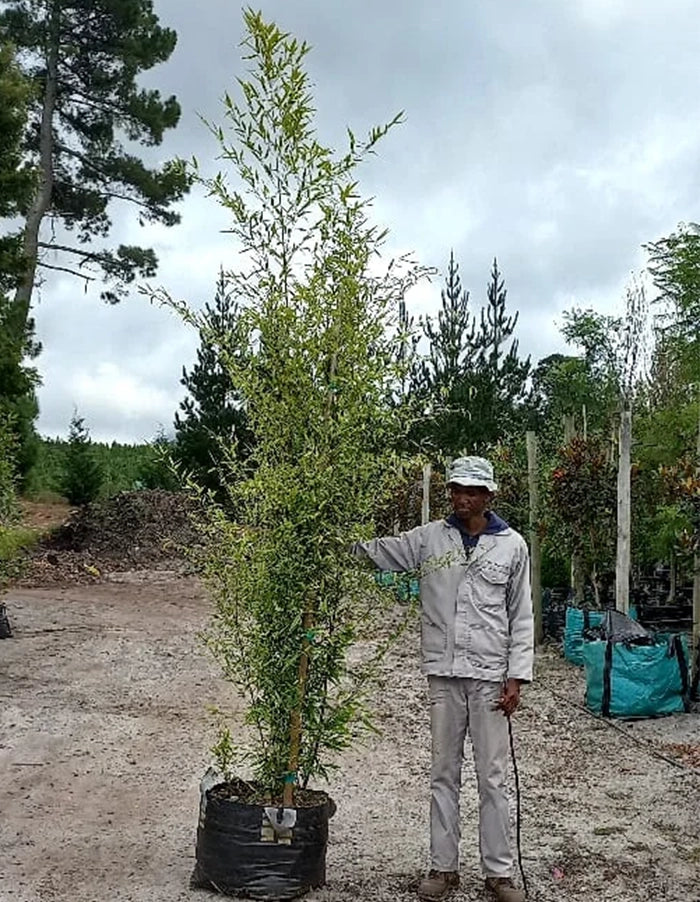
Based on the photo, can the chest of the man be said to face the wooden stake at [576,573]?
no

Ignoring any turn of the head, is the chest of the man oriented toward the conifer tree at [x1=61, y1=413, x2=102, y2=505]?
no

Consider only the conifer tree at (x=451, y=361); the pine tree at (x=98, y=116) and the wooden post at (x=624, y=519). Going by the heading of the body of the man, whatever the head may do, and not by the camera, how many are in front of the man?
0

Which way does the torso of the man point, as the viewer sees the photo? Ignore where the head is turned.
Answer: toward the camera

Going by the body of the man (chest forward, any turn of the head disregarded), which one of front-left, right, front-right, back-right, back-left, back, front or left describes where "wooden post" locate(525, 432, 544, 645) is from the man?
back

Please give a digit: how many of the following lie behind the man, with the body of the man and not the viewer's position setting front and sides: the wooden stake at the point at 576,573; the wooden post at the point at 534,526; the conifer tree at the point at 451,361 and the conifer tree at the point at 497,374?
4

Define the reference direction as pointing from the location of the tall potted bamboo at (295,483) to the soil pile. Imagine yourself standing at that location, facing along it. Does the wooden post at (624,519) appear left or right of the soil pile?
right

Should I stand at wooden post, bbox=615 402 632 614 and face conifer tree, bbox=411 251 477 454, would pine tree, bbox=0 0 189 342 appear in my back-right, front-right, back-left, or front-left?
front-left

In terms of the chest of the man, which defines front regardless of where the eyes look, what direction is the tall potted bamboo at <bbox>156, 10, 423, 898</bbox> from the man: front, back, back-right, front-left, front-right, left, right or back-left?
right

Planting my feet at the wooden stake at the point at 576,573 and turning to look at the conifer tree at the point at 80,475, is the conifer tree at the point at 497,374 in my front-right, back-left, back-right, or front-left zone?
front-right

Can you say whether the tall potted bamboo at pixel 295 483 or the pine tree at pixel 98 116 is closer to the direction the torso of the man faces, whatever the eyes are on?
the tall potted bamboo

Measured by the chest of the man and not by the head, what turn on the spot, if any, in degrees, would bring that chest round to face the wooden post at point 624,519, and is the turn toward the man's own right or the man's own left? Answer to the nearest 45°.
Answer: approximately 180°

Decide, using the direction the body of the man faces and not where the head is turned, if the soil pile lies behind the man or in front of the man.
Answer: behind

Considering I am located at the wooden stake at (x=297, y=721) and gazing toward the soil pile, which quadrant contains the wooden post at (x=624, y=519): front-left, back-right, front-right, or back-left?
front-right

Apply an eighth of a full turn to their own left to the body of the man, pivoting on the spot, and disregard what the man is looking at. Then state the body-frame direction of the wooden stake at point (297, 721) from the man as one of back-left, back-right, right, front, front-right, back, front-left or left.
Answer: back-right

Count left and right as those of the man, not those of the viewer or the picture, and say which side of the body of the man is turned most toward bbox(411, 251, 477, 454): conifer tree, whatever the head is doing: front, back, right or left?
back

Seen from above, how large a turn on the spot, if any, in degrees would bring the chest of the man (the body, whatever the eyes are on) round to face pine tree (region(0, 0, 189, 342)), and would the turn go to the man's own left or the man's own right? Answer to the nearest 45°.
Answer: approximately 135° to the man's own right
